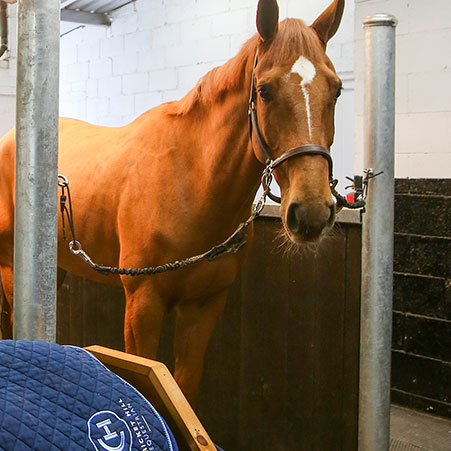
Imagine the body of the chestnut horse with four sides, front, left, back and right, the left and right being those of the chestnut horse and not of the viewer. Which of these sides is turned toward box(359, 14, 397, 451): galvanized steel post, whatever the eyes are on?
front

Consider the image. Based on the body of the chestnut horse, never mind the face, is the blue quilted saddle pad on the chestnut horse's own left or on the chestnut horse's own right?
on the chestnut horse's own right

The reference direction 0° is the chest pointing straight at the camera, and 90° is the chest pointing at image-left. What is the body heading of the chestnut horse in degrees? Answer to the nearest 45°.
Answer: approximately 315°

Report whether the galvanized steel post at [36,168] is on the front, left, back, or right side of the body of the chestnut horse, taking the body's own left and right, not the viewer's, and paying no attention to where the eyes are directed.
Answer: right

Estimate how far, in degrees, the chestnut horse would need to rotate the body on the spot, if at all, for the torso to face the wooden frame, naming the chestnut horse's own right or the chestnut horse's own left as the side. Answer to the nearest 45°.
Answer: approximately 45° to the chestnut horse's own right
